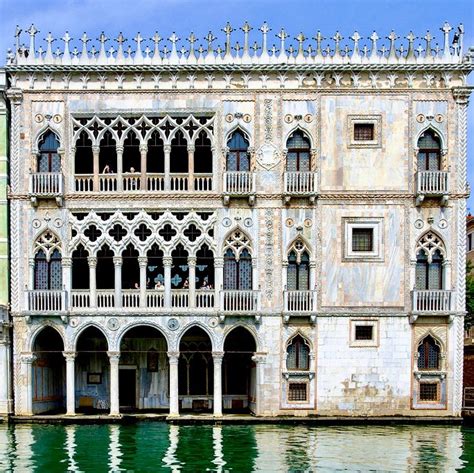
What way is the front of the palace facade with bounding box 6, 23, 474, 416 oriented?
toward the camera
